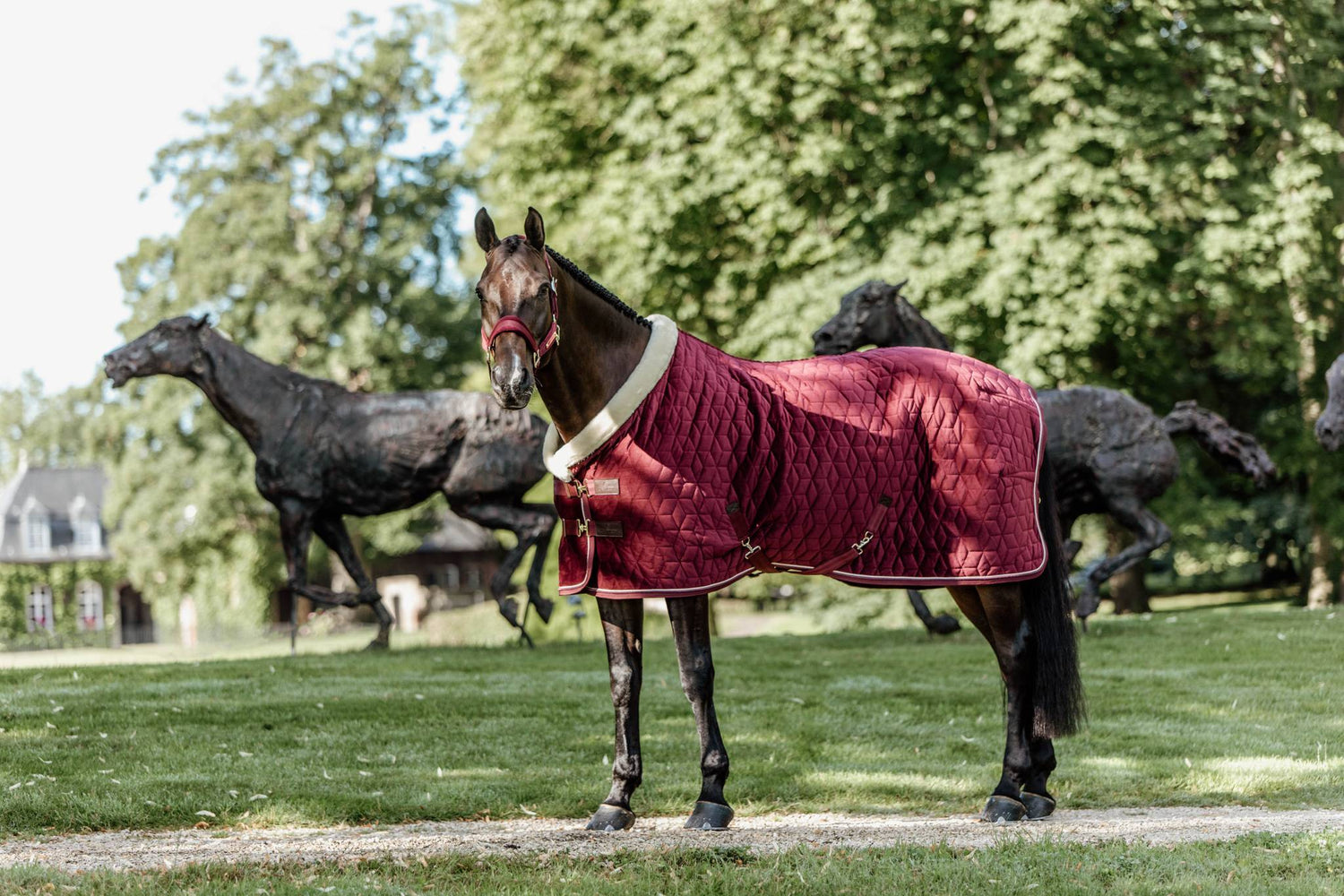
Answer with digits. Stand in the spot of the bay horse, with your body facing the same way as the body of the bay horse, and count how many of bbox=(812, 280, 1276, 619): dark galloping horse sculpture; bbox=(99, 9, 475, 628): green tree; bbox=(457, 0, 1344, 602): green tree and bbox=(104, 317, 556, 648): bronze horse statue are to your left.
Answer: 0

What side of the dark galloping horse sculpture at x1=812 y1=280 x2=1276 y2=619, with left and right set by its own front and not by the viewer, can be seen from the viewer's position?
left

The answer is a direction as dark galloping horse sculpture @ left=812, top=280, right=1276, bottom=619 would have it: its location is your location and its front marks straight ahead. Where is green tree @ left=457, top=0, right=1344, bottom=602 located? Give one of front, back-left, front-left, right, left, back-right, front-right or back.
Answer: right

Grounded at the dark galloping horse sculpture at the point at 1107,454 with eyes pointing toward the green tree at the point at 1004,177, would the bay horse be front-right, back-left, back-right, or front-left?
back-left

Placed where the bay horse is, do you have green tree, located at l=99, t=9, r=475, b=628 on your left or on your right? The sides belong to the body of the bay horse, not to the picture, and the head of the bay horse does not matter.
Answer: on your right

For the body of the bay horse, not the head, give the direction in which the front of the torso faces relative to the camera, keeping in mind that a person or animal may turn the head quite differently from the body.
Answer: to the viewer's left

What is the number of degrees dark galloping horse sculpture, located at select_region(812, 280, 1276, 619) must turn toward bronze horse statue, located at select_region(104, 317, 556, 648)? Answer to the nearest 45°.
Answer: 0° — it already faces it

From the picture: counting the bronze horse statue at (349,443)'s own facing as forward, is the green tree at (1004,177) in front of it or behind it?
behind

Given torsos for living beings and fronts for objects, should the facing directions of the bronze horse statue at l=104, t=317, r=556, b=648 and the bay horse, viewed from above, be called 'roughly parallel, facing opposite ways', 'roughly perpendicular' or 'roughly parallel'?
roughly parallel

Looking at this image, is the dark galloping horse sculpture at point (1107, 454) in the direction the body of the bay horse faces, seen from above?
no

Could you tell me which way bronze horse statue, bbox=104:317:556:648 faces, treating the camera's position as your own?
facing to the left of the viewer

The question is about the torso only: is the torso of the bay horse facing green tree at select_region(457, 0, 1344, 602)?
no

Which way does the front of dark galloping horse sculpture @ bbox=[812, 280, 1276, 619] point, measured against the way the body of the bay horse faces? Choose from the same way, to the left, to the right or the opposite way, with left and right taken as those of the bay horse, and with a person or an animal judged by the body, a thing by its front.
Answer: the same way
